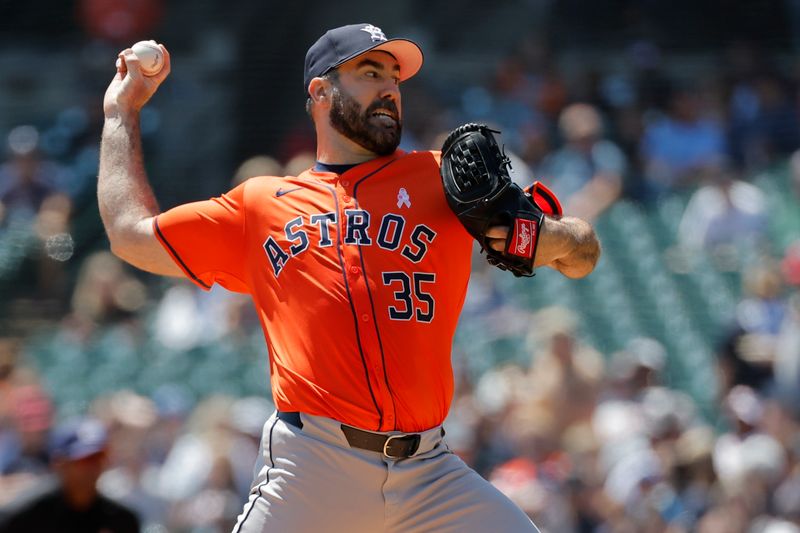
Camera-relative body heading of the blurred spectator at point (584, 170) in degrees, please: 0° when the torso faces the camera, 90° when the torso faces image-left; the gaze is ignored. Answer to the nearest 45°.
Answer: approximately 0°

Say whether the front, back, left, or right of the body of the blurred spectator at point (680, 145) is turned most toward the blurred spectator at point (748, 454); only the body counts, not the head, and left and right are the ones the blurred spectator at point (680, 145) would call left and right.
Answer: front

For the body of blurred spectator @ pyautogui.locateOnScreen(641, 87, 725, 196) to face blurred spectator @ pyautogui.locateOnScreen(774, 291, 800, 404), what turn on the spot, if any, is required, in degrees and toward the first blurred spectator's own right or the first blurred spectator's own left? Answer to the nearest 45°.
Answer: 0° — they already face them

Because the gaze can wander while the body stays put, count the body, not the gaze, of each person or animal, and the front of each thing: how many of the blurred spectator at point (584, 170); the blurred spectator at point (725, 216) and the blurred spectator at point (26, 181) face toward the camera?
3

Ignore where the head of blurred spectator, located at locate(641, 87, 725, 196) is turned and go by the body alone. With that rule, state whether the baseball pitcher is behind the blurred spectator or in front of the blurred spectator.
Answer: in front

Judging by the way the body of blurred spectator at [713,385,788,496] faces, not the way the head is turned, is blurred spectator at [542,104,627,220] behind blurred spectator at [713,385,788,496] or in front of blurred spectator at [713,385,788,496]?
behind

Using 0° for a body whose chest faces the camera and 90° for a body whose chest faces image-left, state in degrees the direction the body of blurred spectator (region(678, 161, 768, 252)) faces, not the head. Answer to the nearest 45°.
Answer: approximately 0°

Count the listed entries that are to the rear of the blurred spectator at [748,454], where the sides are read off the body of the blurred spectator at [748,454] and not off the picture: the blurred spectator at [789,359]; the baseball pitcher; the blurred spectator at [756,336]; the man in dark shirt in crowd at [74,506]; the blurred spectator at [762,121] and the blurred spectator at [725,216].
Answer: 4

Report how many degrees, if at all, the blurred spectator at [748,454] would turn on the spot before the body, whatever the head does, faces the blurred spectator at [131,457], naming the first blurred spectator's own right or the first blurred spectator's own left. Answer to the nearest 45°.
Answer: approximately 90° to the first blurred spectator's own right

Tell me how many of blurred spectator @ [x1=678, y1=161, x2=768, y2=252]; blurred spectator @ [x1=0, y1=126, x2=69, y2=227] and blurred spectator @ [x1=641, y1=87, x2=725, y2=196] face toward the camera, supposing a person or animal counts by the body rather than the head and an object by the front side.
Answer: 3

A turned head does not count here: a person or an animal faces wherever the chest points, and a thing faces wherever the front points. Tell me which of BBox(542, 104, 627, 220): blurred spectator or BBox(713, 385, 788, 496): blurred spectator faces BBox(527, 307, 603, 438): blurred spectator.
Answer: BBox(542, 104, 627, 220): blurred spectator

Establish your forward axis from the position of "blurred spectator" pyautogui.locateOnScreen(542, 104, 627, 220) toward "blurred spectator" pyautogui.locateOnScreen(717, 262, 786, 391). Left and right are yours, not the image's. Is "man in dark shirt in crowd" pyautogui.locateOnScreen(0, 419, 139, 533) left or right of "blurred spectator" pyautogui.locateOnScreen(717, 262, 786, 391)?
right
